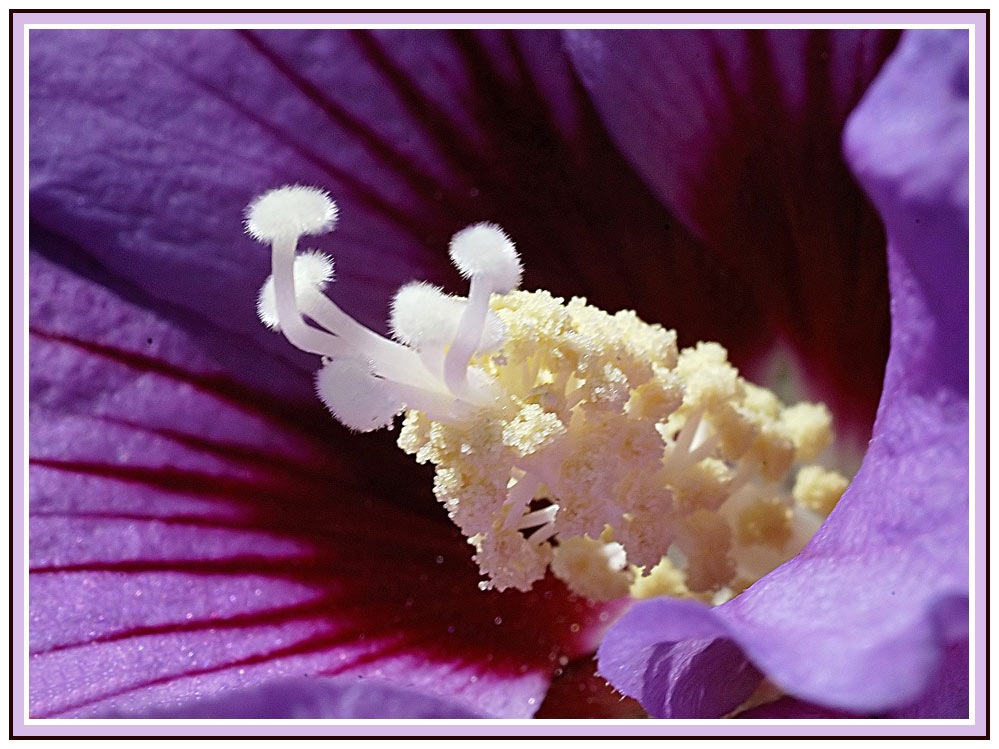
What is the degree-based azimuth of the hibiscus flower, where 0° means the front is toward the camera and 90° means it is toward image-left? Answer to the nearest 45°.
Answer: approximately 45°
